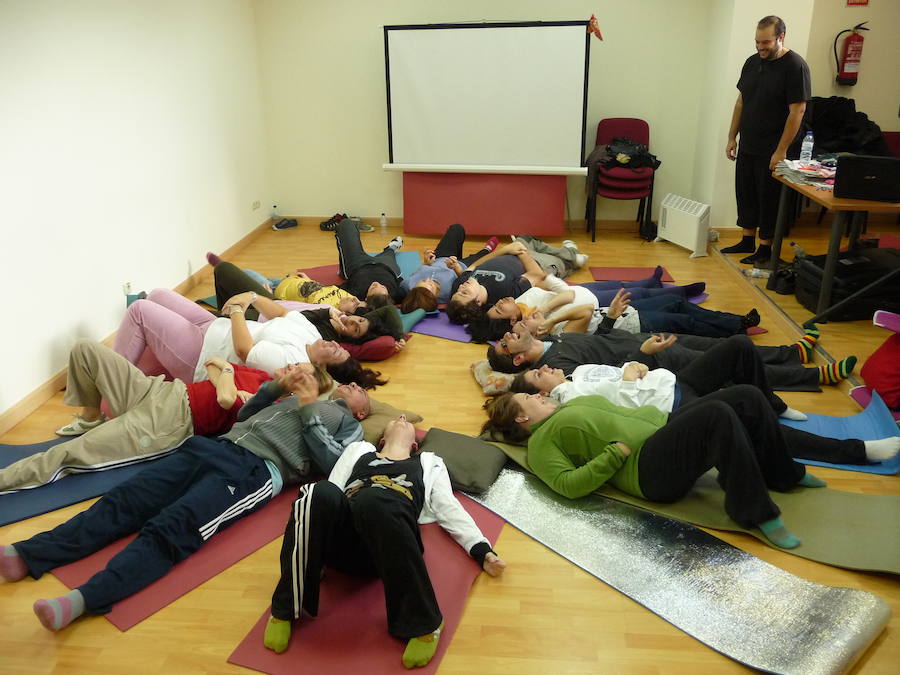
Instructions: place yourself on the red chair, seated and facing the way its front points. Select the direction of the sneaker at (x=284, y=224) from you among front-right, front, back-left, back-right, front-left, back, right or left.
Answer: right

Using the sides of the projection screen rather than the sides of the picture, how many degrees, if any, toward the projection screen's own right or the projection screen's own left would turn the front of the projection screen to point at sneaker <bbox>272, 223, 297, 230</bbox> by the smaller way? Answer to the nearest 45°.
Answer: approximately 90° to the projection screen's own right

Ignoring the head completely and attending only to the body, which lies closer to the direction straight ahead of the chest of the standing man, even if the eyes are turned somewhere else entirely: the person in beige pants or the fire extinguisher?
the person in beige pants

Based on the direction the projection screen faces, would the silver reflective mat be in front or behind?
in front

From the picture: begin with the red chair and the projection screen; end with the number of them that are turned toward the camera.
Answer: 2

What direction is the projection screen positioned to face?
toward the camera

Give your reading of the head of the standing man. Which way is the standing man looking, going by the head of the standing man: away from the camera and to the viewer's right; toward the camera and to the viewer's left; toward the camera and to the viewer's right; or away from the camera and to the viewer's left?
toward the camera and to the viewer's left

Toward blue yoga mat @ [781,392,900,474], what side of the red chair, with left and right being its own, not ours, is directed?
front

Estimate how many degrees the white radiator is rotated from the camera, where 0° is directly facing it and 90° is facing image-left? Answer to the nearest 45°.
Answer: approximately 45°

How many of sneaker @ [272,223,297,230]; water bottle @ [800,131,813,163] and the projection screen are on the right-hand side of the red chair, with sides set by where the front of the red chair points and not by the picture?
2

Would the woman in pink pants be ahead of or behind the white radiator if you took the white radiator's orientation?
ahead

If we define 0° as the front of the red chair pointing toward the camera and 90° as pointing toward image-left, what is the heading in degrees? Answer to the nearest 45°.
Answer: approximately 0°

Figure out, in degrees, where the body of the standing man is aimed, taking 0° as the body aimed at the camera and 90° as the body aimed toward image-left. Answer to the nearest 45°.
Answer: approximately 45°
